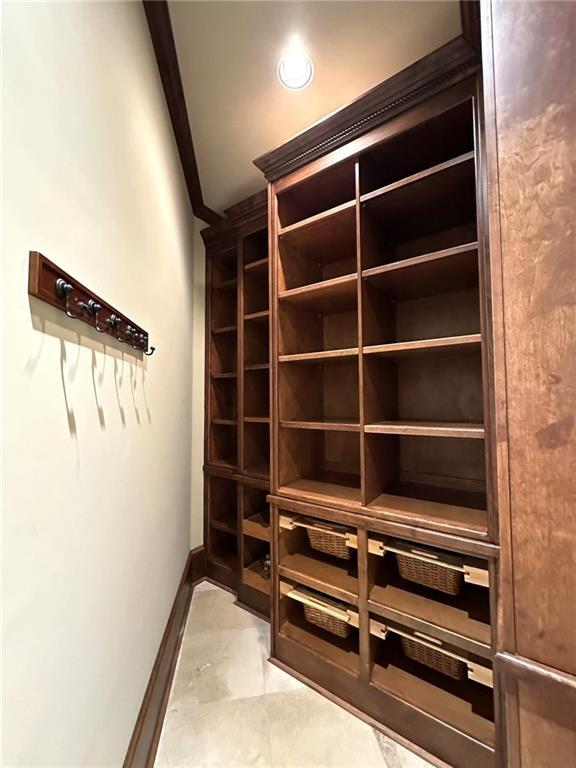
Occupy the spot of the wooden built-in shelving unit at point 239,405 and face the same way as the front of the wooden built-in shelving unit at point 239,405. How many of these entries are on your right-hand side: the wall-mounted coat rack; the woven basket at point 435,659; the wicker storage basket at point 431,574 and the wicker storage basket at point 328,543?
0

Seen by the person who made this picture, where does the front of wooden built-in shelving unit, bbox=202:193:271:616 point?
facing the viewer and to the left of the viewer

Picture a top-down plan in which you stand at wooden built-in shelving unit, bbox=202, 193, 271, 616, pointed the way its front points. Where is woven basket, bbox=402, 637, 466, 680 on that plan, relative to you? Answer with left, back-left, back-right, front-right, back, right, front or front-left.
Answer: left

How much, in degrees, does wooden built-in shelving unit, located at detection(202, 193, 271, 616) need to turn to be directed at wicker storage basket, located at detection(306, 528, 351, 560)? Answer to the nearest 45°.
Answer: approximately 90° to its left

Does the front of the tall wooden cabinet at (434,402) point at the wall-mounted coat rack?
yes

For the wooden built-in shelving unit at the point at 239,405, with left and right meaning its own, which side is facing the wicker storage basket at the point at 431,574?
left
